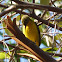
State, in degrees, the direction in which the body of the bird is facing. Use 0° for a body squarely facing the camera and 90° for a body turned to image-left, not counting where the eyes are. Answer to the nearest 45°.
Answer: approximately 45°
